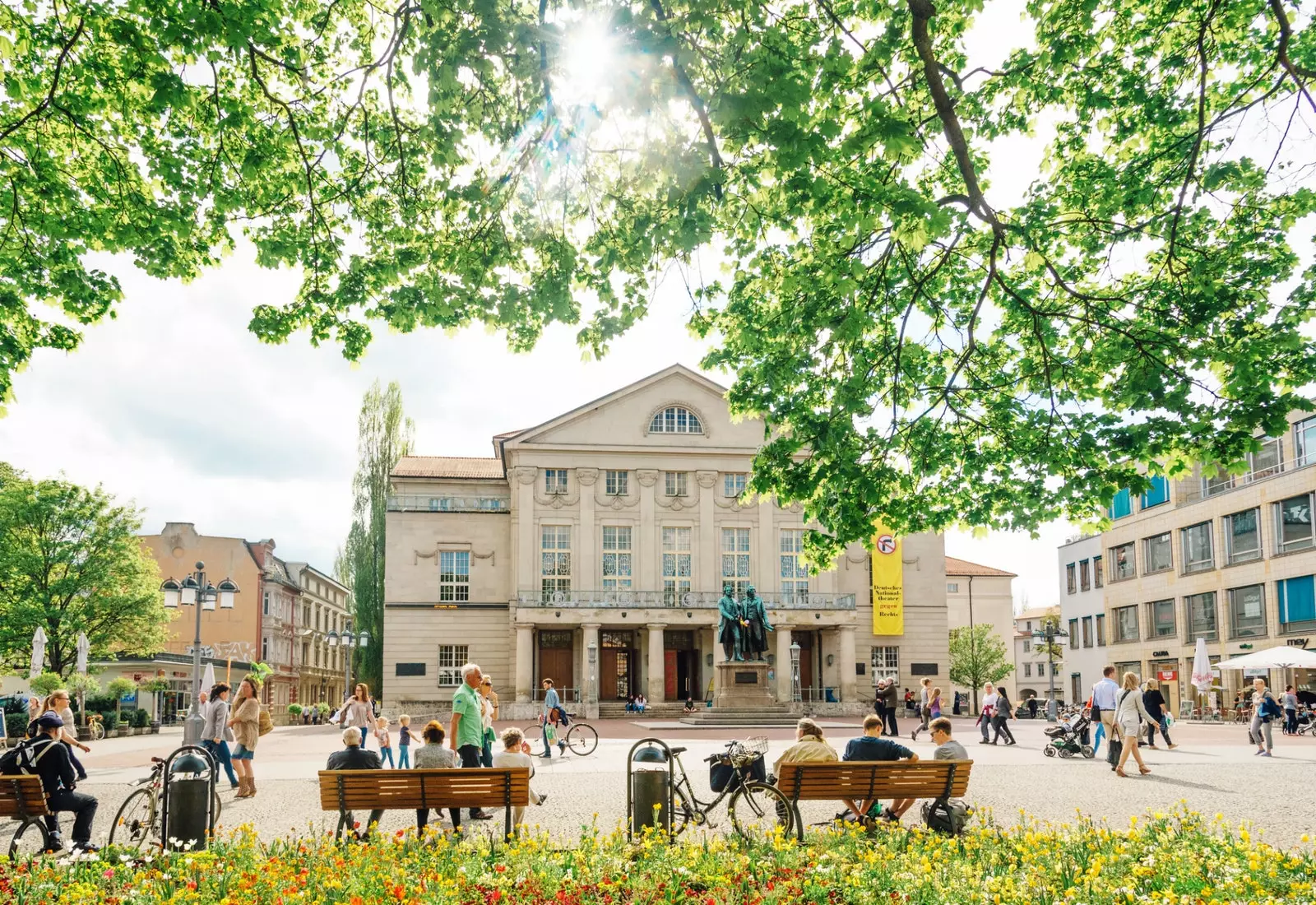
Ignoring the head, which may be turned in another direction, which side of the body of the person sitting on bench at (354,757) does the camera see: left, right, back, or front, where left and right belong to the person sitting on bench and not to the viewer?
back

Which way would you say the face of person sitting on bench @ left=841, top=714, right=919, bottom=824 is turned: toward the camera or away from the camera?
away from the camera

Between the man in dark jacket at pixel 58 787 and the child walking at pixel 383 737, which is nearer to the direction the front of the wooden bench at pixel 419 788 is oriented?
the child walking

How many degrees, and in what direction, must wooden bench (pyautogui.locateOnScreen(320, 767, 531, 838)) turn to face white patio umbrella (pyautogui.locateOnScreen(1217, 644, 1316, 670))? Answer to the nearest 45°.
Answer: approximately 45° to its right

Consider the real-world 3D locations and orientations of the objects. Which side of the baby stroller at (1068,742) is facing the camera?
left

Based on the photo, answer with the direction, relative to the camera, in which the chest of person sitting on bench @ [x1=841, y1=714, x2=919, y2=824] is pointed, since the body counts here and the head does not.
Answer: away from the camera

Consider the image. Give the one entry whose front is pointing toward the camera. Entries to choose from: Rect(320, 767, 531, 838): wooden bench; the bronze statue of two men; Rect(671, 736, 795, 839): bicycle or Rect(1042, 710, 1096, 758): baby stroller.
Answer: the bronze statue of two men

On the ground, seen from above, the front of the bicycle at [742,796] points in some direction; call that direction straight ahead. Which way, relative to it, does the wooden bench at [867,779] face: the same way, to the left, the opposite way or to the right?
to the left

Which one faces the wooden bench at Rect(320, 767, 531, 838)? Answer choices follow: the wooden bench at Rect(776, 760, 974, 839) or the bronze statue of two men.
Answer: the bronze statue of two men

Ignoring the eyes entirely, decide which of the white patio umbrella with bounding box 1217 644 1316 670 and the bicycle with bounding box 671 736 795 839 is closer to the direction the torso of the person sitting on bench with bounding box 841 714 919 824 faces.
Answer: the white patio umbrella

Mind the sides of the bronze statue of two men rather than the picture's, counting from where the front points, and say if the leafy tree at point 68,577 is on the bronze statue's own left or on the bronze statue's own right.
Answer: on the bronze statue's own right

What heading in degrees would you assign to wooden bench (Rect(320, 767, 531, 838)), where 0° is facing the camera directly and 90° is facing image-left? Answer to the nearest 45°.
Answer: approximately 180°

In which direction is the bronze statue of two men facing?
toward the camera

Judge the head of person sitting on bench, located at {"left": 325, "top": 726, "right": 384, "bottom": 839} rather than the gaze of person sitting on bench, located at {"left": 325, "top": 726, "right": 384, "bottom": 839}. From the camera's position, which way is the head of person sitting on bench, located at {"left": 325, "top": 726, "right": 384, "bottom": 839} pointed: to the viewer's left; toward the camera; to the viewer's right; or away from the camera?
away from the camera

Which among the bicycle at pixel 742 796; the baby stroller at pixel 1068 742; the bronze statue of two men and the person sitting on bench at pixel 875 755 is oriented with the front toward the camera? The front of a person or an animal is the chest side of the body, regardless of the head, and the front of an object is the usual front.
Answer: the bronze statue of two men

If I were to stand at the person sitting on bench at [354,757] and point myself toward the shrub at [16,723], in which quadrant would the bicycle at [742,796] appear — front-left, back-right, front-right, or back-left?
back-right
